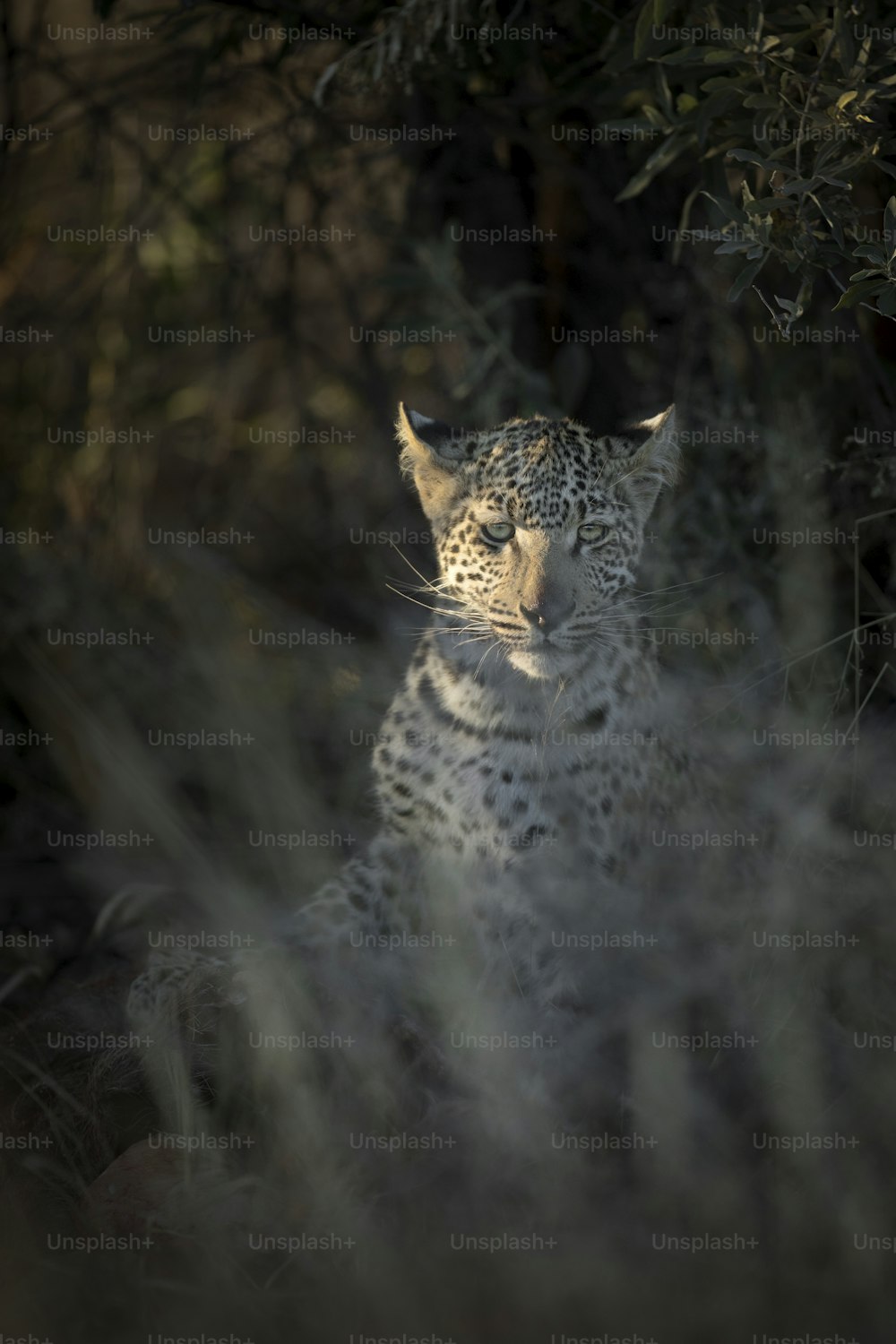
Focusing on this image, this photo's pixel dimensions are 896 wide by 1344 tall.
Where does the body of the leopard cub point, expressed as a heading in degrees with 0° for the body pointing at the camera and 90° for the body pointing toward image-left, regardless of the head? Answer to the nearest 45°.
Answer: approximately 0°
